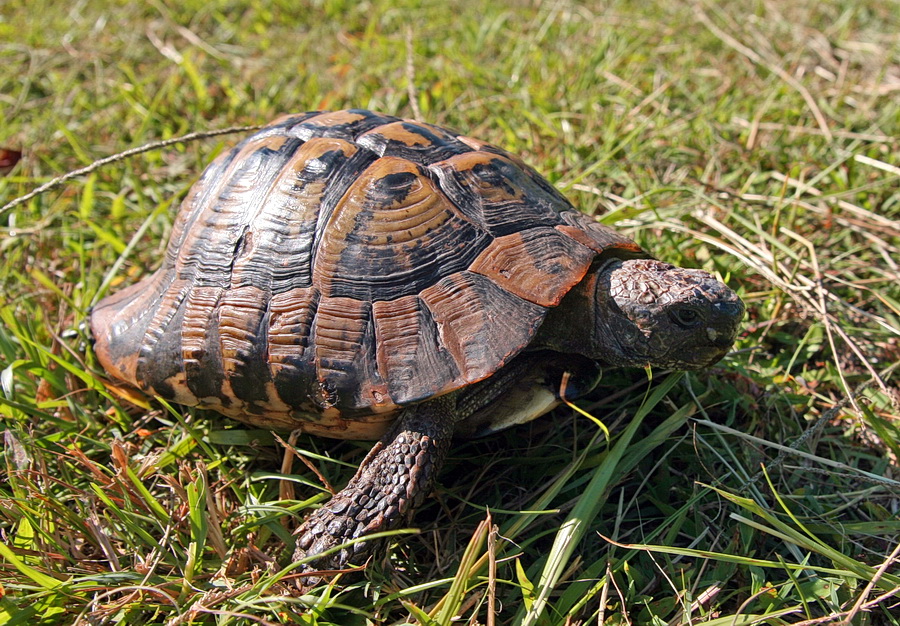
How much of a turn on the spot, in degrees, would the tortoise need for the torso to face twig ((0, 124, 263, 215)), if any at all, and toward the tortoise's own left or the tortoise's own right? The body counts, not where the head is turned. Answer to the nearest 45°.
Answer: approximately 135° to the tortoise's own left

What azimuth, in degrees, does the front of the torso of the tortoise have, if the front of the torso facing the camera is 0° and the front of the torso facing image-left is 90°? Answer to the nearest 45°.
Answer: approximately 270°
